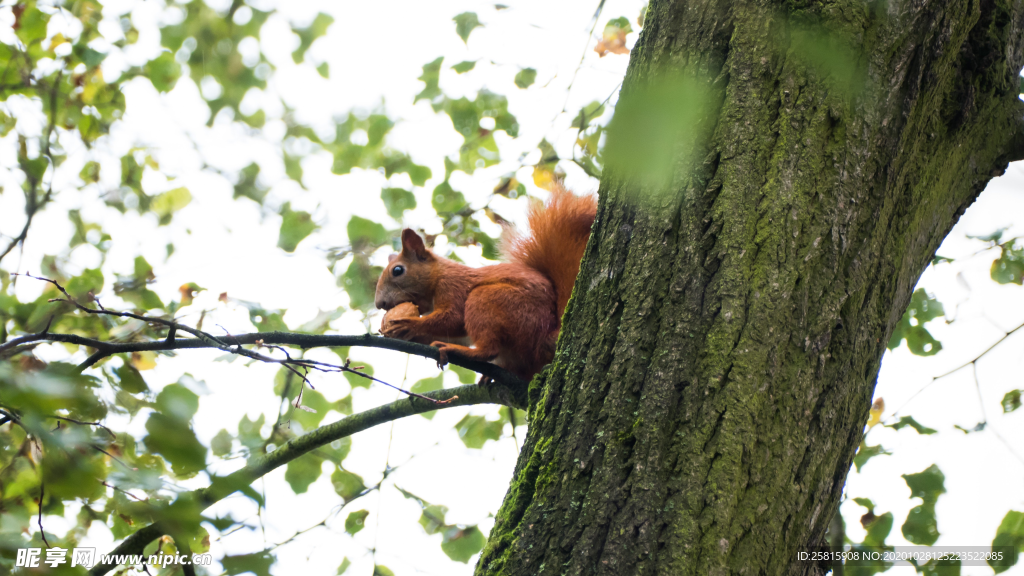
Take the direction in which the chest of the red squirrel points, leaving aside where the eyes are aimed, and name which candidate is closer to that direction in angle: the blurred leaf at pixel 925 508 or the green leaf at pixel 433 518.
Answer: the green leaf

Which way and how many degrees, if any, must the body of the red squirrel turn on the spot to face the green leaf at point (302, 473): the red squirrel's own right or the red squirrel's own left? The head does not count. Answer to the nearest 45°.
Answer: approximately 45° to the red squirrel's own right

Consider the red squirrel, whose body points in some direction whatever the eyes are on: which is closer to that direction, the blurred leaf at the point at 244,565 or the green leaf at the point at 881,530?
the blurred leaf

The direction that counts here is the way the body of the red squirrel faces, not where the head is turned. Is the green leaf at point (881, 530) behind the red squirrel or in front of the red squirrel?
behind

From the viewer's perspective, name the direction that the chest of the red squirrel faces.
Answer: to the viewer's left

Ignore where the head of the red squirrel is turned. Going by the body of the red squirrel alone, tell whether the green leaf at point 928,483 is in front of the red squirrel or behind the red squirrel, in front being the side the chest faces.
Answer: behind

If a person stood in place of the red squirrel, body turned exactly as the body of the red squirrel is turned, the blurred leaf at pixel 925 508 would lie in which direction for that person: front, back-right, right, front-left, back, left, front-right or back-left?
back

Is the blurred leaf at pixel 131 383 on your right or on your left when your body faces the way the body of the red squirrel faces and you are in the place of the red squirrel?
on your left
